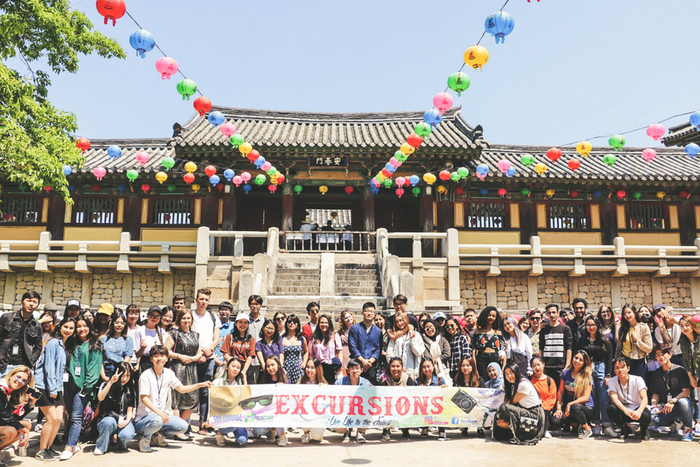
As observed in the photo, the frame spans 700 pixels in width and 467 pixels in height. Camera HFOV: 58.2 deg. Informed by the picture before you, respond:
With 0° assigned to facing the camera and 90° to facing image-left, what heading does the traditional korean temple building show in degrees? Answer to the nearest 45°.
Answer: approximately 0°

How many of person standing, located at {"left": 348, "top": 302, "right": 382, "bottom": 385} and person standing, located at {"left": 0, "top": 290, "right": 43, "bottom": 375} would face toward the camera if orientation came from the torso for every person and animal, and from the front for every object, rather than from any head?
2

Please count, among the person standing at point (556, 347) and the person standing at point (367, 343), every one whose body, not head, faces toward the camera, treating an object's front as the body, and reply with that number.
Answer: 2

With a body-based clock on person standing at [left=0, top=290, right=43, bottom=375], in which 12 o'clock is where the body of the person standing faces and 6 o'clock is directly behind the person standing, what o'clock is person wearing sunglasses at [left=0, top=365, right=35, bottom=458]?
The person wearing sunglasses is roughly at 12 o'clock from the person standing.
